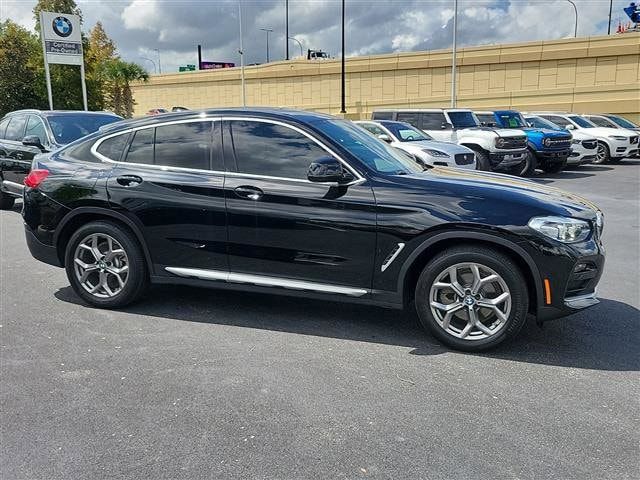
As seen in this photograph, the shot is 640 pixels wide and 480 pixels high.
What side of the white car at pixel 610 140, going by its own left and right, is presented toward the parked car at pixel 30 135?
right

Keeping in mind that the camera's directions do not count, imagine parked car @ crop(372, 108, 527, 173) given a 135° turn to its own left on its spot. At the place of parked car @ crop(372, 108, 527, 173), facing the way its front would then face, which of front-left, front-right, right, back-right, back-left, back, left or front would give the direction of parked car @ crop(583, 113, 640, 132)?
front-right

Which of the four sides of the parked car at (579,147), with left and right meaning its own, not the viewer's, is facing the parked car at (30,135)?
right

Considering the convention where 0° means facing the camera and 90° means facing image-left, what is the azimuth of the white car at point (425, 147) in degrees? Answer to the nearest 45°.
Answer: approximately 315°

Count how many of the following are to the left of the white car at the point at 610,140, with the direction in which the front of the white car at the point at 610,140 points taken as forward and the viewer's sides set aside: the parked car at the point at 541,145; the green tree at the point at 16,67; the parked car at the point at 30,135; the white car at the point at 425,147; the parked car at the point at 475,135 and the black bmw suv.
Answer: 0

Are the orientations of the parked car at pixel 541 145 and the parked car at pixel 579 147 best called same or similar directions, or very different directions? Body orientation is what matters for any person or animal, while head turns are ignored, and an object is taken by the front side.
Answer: same or similar directions

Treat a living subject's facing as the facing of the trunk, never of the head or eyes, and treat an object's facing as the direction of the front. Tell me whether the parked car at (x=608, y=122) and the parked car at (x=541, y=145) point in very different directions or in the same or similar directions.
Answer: same or similar directions

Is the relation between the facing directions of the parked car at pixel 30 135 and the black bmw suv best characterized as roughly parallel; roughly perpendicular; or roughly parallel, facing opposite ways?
roughly parallel

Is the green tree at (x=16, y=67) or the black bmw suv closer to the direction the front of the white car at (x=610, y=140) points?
the black bmw suv

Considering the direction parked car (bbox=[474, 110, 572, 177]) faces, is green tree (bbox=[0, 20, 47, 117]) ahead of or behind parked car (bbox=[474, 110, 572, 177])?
behind

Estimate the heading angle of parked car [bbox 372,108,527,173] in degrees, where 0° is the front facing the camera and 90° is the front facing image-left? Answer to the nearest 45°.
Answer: approximately 315°

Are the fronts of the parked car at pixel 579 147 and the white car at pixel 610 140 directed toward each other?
no

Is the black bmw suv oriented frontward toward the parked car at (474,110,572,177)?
no

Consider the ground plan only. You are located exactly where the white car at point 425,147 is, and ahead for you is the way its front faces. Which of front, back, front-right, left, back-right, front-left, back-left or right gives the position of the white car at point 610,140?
left

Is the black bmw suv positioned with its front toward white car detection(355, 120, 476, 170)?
no

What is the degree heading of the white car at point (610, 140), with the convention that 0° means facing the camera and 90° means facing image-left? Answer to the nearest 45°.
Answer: approximately 315°

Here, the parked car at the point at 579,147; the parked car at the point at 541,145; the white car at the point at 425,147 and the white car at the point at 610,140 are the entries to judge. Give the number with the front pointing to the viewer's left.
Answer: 0

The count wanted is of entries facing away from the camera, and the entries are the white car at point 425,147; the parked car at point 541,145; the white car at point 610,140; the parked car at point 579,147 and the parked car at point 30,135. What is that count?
0

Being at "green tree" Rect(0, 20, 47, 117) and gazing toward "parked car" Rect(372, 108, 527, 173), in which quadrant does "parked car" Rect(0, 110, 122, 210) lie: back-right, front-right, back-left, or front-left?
front-right

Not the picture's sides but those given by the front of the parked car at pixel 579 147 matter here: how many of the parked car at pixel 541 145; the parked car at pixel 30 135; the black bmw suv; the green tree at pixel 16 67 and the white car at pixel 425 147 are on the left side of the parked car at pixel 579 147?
0

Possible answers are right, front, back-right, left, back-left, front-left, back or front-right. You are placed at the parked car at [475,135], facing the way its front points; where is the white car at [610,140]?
left

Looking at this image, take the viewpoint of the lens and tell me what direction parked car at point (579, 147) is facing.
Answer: facing the viewer and to the right of the viewer
